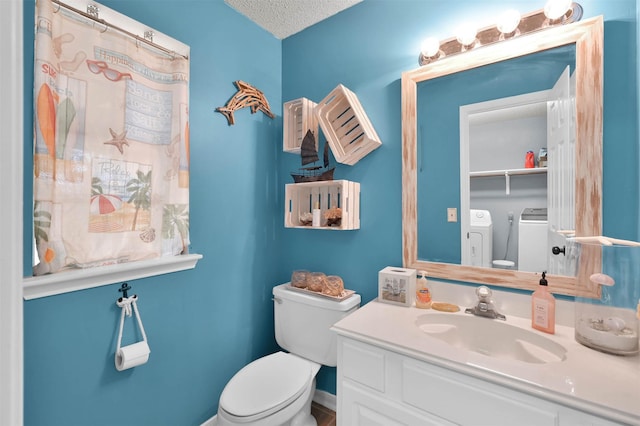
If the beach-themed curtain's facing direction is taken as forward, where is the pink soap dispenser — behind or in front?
in front

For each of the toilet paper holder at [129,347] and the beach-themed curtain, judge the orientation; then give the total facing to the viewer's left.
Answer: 0

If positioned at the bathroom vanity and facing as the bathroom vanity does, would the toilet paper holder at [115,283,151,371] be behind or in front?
in front

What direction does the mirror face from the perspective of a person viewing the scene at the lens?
facing the viewer and to the left of the viewer

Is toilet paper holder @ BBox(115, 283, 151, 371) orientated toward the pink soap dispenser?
yes

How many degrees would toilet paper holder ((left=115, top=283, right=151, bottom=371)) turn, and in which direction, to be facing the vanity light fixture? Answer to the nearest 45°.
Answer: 0° — it already faces it

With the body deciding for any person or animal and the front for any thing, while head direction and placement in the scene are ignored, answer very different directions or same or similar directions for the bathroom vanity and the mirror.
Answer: same or similar directions

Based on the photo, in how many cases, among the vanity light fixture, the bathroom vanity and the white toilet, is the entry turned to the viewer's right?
0

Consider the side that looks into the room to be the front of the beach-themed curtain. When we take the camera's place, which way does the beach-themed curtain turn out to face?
facing the viewer and to the right of the viewer

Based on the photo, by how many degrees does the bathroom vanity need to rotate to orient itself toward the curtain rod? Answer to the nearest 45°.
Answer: approximately 45° to its right
